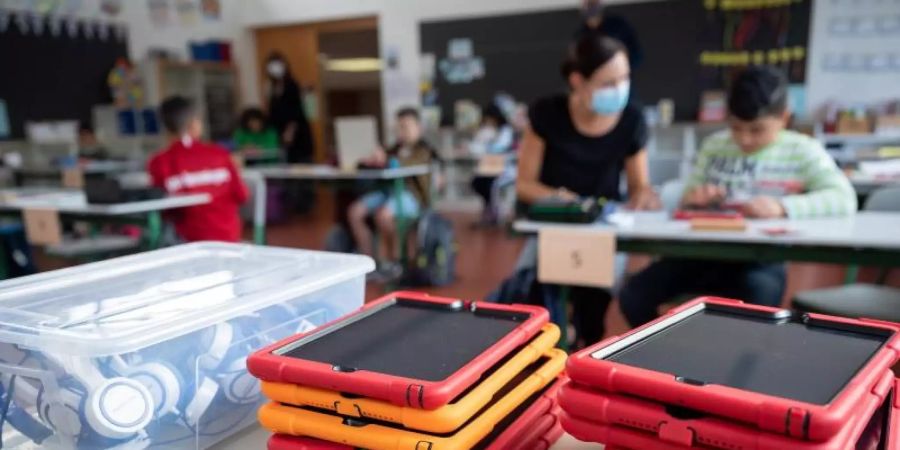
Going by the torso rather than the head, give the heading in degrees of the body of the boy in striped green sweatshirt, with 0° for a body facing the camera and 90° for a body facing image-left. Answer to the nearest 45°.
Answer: approximately 45°

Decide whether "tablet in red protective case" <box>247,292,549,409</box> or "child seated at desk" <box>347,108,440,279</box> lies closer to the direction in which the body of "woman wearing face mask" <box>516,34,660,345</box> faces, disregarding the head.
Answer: the tablet in red protective case

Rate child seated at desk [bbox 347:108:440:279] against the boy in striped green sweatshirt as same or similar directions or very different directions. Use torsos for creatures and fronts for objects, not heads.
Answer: same or similar directions

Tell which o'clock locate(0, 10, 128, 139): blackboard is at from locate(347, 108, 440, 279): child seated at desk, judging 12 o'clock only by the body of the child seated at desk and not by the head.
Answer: The blackboard is roughly at 3 o'clock from the child seated at desk.

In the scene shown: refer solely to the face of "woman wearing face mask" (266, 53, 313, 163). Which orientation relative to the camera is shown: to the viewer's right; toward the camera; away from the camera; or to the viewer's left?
toward the camera

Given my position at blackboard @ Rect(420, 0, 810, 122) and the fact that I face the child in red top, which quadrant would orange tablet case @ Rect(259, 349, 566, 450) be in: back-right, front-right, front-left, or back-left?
front-left

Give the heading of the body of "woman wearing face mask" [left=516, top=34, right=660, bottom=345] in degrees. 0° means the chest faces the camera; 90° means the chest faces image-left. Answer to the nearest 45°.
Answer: approximately 315°

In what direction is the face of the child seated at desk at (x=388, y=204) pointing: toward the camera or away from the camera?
toward the camera

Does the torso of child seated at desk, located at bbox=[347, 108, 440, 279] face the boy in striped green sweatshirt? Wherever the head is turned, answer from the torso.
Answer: no

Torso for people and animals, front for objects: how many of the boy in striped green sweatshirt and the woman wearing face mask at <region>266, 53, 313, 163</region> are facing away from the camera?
0

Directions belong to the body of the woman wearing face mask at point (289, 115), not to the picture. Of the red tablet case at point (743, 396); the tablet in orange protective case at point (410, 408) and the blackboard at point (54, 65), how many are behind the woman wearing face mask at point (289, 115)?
0
